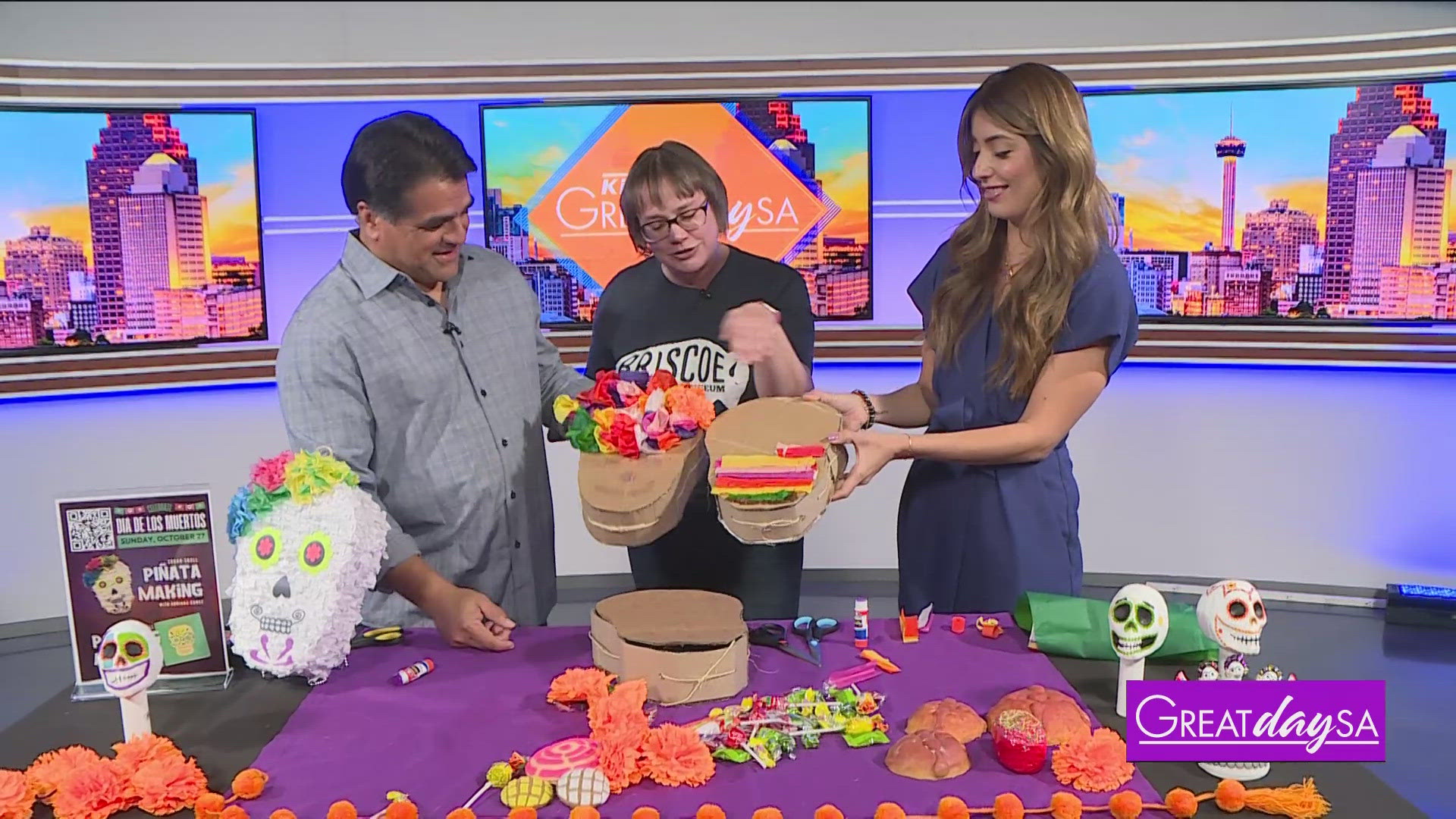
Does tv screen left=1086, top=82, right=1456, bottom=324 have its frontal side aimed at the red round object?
yes

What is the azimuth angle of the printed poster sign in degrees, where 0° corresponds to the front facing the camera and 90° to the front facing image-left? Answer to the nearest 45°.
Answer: approximately 0°

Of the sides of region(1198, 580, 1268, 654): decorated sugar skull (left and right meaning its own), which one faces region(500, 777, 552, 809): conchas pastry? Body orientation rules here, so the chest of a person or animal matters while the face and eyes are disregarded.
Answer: right

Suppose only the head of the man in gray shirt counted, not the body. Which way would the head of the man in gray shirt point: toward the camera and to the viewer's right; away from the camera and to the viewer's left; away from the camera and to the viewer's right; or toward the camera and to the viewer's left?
toward the camera and to the viewer's right

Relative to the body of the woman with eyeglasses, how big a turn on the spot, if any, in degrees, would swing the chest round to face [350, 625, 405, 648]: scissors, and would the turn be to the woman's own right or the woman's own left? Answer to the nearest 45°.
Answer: approximately 45° to the woman's own right

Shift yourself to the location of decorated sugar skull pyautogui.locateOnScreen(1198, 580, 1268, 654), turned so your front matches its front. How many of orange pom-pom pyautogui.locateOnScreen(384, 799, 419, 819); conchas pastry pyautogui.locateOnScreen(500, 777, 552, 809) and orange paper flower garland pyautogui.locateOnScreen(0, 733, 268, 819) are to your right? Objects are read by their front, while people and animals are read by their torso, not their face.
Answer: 3

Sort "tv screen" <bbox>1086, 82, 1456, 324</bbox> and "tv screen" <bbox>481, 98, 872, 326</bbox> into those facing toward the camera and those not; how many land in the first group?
2

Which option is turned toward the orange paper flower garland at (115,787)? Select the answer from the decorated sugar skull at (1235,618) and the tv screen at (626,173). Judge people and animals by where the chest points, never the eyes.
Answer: the tv screen
